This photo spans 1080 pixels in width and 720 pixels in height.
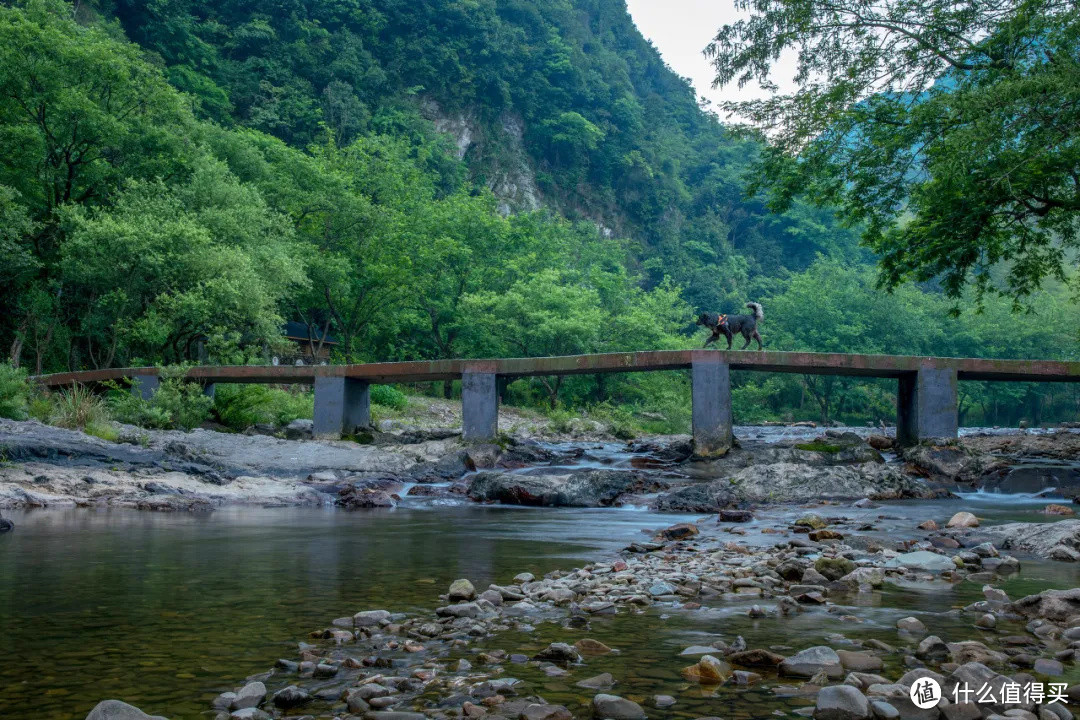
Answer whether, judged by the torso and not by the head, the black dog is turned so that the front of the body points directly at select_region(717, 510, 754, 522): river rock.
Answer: no

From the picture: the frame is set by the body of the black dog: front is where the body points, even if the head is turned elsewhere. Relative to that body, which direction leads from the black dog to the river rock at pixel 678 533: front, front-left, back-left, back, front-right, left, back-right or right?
left

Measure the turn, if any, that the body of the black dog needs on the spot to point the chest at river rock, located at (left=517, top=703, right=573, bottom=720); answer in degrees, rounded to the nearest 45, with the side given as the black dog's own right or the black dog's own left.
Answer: approximately 90° to the black dog's own left

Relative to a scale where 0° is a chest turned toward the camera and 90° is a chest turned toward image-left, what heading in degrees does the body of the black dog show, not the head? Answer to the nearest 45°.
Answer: approximately 90°

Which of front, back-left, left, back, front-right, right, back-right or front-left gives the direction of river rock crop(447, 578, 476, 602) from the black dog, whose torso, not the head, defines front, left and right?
left

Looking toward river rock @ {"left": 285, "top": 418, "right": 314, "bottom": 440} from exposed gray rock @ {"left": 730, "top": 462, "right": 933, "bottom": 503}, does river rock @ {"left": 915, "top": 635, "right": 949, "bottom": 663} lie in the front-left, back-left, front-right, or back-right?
back-left

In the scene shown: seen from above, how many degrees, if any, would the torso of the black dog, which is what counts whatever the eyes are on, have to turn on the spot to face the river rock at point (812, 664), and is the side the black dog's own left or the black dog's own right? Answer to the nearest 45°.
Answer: approximately 90° to the black dog's own left

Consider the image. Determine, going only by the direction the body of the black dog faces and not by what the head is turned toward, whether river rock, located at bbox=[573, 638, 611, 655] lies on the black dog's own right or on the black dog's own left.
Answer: on the black dog's own left

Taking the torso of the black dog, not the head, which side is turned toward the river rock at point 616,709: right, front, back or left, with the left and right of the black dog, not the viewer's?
left

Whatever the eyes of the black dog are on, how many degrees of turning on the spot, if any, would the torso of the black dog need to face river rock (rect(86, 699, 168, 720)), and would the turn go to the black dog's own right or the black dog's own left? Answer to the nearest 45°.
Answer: approximately 90° to the black dog's own left

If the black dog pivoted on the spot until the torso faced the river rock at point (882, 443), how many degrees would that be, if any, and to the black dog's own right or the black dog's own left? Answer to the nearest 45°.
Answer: approximately 180°

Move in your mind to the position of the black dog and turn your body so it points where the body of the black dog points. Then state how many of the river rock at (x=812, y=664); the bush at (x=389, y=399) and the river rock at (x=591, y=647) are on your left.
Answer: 2

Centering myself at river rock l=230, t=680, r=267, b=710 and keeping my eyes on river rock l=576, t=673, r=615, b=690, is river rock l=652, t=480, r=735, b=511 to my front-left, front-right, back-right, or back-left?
front-left

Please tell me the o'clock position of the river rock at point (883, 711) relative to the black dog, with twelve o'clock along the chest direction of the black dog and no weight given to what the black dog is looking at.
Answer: The river rock is roughly at 9 o'clock from the black dog.

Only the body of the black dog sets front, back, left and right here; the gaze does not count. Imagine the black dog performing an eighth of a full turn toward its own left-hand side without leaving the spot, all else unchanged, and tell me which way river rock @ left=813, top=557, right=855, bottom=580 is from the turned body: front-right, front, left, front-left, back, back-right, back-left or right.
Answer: front-left

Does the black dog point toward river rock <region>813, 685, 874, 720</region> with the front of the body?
no

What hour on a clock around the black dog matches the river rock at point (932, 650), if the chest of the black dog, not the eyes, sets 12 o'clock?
The river rock is roughly at 9 o'clock from the black dog.

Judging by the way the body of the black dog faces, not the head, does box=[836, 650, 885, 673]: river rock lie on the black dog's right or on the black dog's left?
on the black dog's left

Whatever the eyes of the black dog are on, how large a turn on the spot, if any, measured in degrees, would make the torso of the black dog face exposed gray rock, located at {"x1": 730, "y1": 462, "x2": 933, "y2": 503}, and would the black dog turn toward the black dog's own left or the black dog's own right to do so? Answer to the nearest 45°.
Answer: approximately 90° to the black dog's own left

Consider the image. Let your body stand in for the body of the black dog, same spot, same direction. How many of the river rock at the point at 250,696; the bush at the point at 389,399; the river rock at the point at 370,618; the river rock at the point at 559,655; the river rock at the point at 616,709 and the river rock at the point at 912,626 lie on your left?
5

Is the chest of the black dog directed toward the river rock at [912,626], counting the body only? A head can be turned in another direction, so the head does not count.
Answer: no
